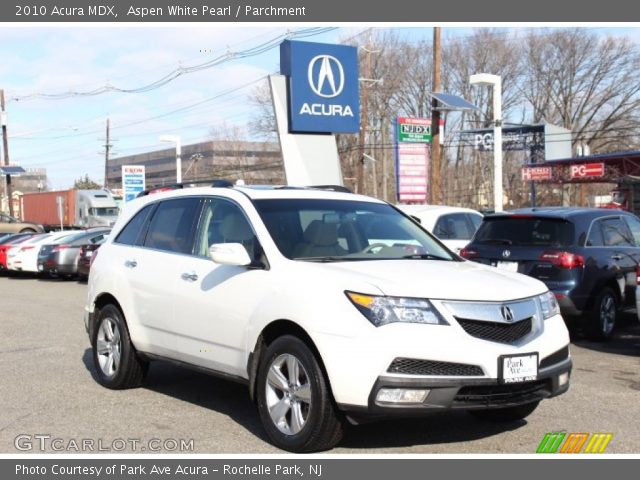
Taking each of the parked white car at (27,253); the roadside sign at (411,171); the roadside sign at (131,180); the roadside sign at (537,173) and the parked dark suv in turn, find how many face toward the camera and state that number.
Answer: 3

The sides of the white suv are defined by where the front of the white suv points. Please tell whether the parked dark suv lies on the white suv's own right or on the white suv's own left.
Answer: on the white suv's own left

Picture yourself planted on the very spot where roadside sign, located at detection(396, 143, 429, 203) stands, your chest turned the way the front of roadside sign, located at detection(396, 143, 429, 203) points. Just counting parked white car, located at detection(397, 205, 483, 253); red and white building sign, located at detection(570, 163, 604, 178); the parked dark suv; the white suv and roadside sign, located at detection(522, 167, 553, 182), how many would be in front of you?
3

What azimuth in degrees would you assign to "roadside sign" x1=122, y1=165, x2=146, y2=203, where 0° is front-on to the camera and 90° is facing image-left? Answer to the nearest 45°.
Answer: approximately 0°

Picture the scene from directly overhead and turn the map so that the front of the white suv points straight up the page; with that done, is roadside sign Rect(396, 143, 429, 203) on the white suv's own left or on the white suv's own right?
on the white suv's own left

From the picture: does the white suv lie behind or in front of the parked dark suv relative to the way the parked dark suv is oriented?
behind

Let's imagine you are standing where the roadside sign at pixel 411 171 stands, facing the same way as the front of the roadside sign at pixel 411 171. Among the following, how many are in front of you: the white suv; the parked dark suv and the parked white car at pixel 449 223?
3

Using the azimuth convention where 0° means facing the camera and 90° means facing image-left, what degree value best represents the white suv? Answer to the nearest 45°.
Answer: approximately 315°

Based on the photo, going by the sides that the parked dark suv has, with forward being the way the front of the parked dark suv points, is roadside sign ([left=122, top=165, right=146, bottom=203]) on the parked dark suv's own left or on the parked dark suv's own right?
on the parked dark suv's own left

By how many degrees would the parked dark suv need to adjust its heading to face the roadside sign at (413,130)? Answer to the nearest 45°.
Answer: approximately 45° to its left
